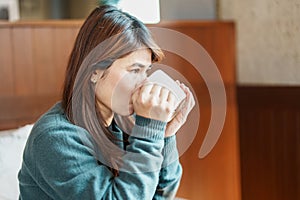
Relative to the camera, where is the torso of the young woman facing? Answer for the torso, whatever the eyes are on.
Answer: to the viewer's right

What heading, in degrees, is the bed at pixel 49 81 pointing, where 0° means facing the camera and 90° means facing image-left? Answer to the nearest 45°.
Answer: approximately 0°
